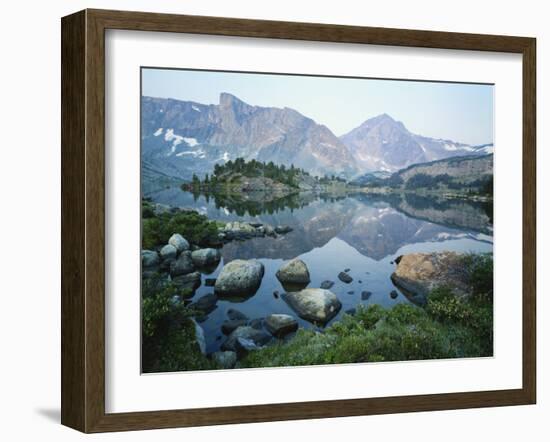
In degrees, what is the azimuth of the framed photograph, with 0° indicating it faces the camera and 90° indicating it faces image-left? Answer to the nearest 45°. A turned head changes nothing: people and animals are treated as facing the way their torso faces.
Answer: approximately 315°
